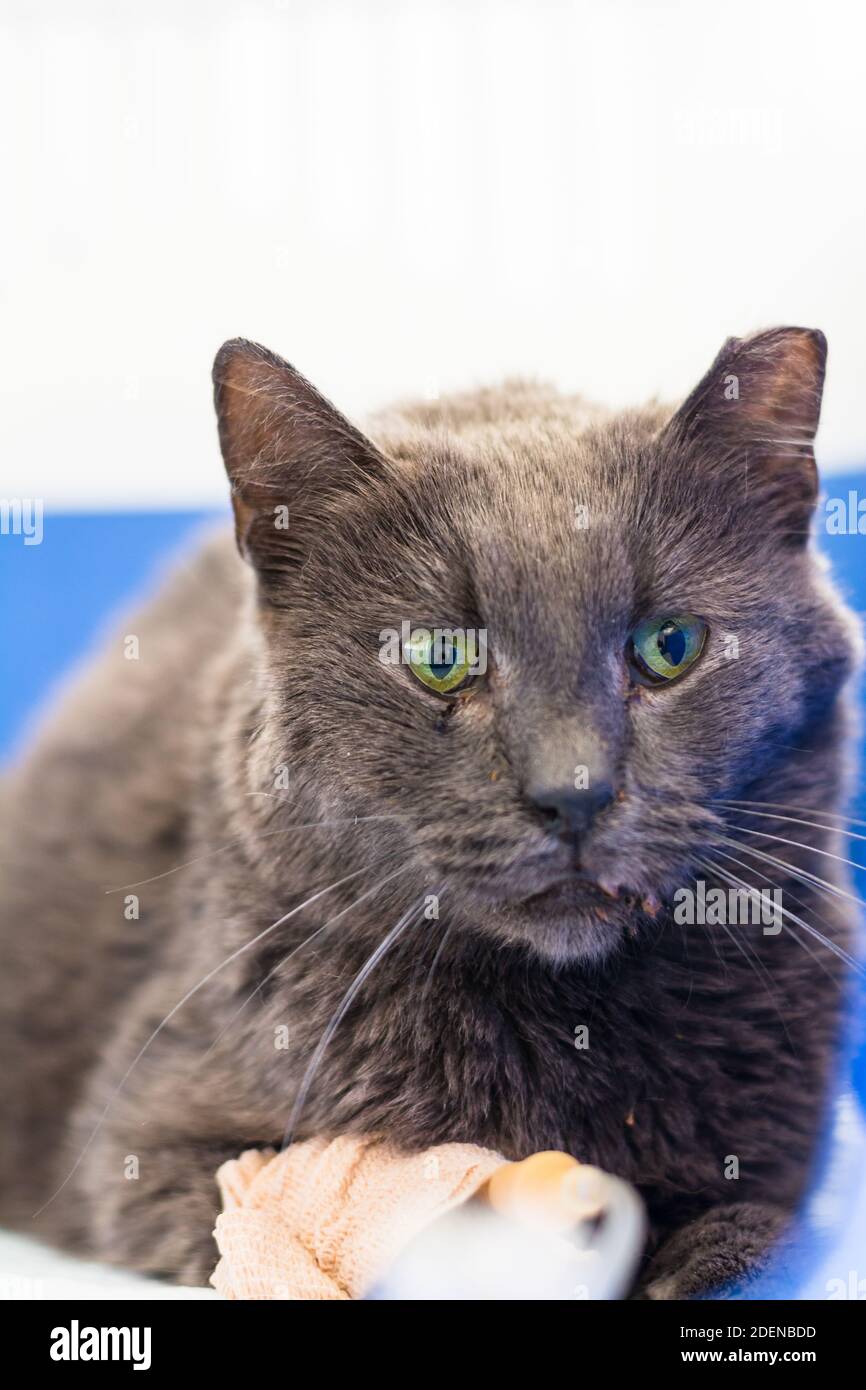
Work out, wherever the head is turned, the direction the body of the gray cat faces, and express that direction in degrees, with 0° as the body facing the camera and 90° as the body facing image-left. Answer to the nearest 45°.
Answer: approximately 315°
